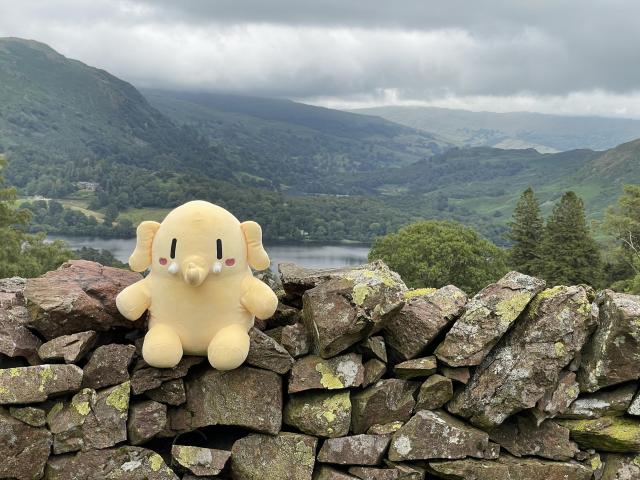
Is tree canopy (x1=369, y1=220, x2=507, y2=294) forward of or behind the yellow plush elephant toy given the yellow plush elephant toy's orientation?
behind

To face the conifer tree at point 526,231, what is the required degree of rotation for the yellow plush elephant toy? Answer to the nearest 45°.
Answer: approximately 135° to its left

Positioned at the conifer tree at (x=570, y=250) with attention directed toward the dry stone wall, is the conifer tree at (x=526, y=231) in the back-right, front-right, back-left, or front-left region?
back-right

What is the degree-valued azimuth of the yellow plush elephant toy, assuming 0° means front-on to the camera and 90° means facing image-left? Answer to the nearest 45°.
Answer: approximately 0°

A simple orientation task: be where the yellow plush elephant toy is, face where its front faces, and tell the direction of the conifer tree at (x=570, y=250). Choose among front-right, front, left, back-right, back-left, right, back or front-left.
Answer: back-left
